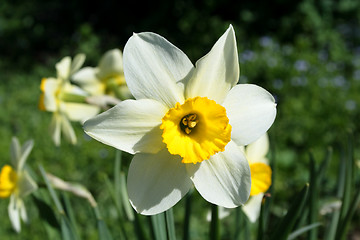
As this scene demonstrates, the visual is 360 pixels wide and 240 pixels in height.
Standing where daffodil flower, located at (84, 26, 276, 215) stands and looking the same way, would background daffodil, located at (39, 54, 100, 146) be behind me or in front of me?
behind

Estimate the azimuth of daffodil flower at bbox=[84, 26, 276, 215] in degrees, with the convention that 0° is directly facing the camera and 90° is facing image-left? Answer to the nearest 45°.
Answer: approximately 0°

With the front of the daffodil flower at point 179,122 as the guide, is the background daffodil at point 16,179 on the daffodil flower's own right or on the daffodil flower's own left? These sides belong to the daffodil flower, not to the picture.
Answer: on the daffodil flower's own right

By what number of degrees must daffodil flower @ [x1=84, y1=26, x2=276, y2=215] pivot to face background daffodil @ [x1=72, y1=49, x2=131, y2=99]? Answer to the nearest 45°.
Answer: approximately 180°
